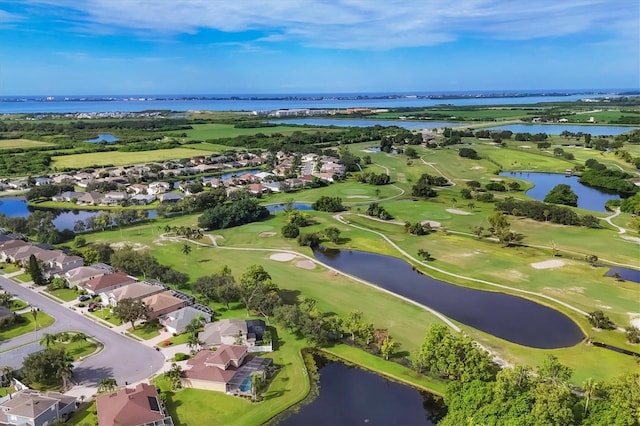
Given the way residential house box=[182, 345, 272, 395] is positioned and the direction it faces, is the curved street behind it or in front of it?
in front

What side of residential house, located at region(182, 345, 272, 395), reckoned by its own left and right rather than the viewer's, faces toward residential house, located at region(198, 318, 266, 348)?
right

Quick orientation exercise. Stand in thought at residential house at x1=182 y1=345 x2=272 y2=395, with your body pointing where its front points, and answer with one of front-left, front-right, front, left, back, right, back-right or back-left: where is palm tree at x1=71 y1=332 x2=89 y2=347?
front-right

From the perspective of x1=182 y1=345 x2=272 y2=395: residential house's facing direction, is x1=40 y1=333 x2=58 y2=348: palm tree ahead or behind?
ahead

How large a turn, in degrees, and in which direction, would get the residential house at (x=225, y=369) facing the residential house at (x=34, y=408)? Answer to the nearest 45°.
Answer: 0° — it already faces it

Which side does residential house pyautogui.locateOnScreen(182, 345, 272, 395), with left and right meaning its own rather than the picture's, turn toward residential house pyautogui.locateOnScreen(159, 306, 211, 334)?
right

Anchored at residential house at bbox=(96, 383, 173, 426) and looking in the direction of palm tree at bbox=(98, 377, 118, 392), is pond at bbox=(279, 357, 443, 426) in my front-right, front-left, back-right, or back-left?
back-right

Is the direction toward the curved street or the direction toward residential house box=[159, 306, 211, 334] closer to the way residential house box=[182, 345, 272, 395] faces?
the curved street

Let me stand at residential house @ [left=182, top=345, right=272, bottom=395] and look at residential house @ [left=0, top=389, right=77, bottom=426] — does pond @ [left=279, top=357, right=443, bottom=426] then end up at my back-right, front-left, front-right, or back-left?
back-left

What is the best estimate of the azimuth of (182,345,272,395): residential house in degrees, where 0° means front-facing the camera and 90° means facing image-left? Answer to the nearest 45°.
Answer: approximately 90°

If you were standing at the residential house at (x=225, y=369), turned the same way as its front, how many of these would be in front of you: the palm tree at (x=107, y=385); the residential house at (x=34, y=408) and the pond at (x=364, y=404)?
2

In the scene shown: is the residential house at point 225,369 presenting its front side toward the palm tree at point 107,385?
yes

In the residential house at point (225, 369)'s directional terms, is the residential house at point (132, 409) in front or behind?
in front
